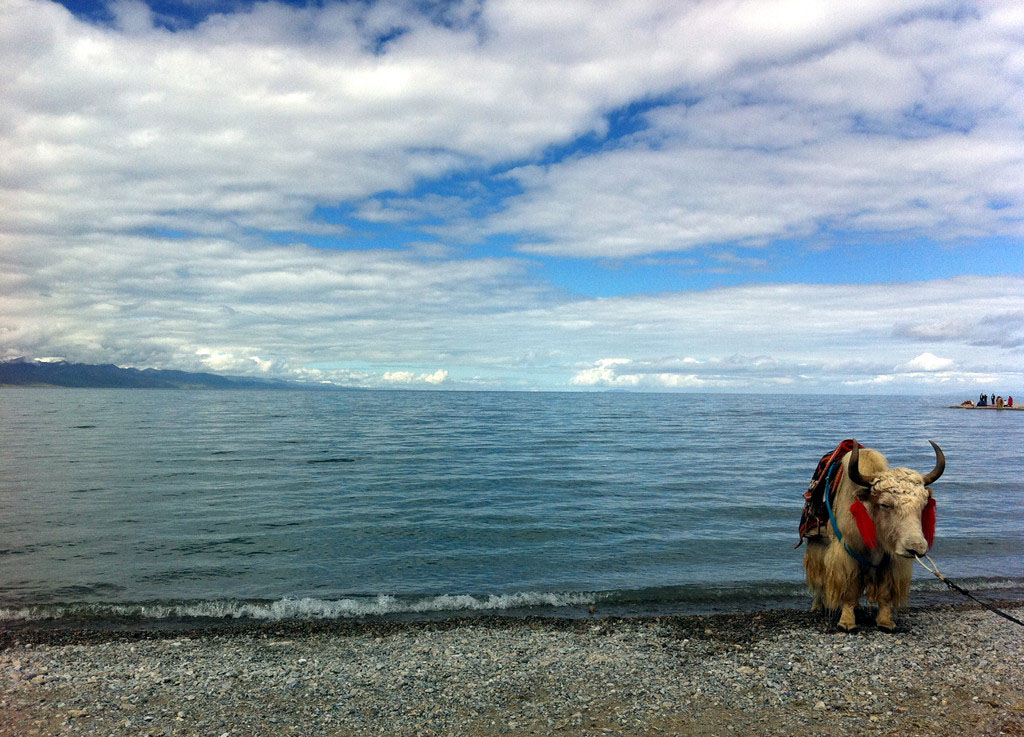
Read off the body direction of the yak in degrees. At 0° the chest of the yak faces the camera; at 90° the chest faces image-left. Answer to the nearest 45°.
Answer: approximately 315°

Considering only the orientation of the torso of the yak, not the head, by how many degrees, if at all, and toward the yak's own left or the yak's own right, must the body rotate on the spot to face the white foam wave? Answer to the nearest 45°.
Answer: approximately 135° to the yak's own right
